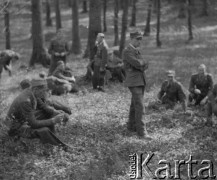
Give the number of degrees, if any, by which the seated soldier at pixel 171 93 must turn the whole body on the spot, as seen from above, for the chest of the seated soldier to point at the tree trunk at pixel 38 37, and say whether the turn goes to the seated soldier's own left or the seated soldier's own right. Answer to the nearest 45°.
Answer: approximately 90° to the seated soldier's own right

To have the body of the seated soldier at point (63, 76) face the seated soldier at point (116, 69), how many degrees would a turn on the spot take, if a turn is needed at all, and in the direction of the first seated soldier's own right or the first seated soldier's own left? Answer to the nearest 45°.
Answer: approximately 90° to the first seated soldier's own left

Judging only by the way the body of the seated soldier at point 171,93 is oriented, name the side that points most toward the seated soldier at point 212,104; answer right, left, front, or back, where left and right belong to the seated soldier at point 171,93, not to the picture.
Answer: left

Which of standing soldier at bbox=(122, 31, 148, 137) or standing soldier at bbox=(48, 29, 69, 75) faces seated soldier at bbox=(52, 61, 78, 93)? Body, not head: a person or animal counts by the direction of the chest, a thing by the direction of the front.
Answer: standing soldier at bbox=(48, 29, 69, 75)

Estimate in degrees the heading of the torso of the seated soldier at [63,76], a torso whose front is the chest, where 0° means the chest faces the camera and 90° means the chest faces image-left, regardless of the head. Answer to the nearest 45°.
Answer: approximately 315°

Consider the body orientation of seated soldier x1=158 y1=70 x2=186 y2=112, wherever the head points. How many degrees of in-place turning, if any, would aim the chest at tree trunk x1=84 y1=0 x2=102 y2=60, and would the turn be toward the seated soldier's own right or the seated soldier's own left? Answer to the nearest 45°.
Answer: approximately 90° to the seated soldier's own right

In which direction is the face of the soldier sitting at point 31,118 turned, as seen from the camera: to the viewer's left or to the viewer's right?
to the viewer's right

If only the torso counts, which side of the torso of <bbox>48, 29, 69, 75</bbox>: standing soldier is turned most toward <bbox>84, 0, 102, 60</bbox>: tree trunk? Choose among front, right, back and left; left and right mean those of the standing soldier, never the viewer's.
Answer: left
